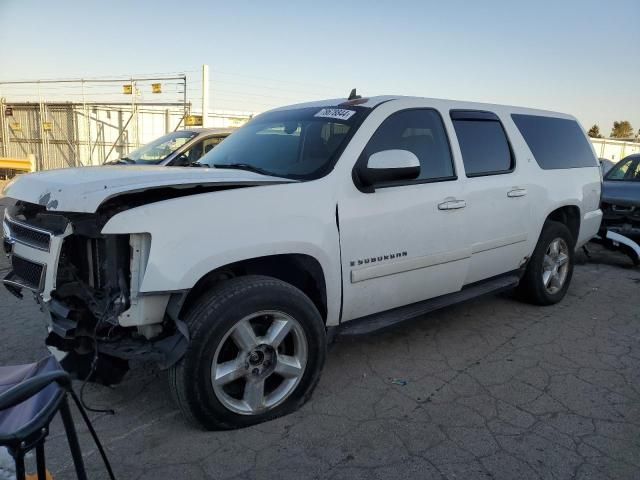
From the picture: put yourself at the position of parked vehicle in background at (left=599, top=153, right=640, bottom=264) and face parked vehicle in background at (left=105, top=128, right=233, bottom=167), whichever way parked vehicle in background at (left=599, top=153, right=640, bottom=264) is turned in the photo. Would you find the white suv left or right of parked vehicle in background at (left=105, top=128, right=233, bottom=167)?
left

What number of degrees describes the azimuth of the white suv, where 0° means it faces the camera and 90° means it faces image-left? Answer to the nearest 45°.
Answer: approximately 45°

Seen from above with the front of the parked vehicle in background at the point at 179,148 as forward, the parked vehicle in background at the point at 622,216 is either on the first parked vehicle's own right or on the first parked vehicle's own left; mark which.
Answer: on the first parked vehicle's own left

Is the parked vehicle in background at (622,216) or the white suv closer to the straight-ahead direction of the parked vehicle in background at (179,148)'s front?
the white suv

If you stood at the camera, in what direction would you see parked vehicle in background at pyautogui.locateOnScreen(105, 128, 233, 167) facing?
facing the viewer and to the left of the viewer

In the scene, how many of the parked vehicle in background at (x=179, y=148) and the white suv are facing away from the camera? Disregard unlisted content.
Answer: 0

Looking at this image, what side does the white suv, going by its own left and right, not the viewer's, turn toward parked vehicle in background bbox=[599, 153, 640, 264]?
back

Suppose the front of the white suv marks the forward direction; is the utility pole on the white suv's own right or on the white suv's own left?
on the white suv's own right
